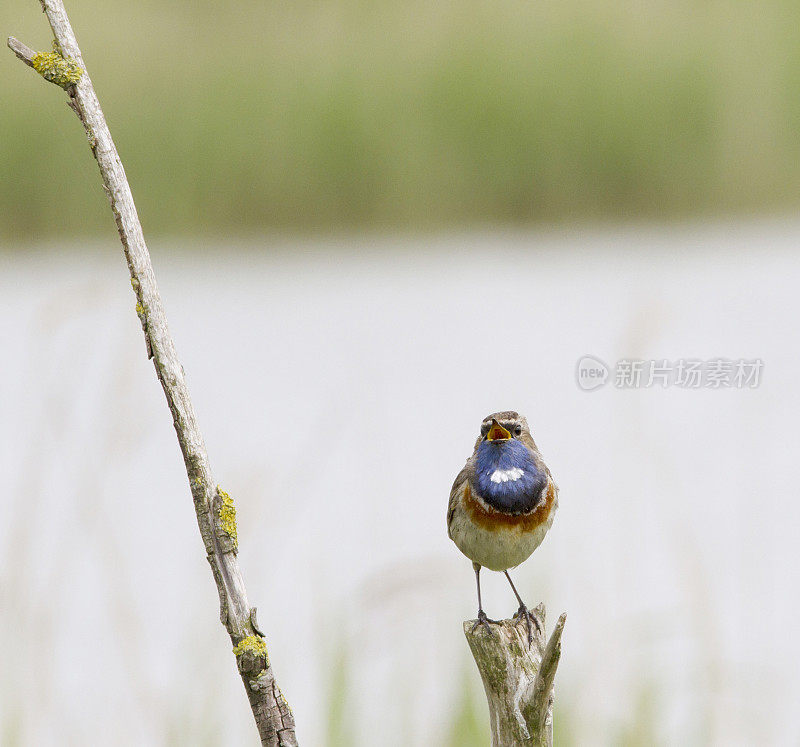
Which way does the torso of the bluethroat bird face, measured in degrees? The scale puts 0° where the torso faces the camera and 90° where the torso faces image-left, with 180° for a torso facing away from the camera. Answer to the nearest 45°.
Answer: approximately 0°
